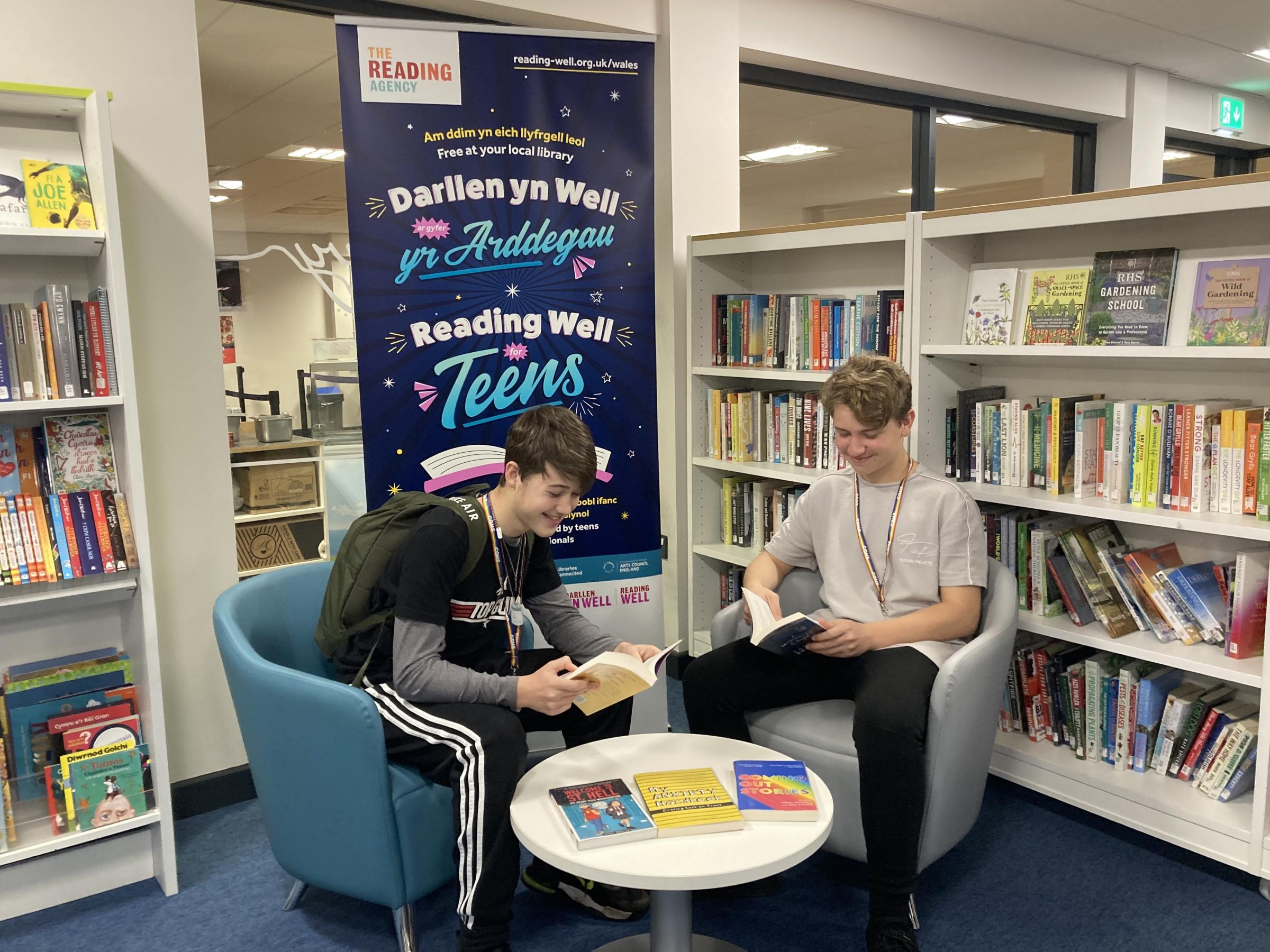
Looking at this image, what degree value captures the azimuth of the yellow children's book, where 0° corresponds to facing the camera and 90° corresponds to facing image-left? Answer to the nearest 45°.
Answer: approximately 0°

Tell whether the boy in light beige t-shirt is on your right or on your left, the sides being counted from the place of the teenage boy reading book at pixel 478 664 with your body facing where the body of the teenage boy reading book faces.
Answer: on your left

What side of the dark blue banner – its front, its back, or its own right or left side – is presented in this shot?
front

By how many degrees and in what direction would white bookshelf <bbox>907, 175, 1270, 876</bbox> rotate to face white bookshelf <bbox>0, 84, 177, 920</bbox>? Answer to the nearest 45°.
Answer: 0° — it already faces it

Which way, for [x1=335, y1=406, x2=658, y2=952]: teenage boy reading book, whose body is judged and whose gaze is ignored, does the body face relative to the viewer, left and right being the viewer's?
facing the viewer and to the right of the viewer

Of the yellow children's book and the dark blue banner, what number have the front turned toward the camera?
2

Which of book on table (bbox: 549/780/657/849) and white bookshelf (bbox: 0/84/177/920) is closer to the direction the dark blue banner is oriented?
the book on table

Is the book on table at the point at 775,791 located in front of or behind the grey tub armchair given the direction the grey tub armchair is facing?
in front

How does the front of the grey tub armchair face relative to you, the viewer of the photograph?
facing the viewer and to the left of the viewer

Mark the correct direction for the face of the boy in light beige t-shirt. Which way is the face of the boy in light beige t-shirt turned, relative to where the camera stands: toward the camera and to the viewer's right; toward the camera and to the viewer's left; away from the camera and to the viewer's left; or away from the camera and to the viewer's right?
toward the camera and to the viewer's left

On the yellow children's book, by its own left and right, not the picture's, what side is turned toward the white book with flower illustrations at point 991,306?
left

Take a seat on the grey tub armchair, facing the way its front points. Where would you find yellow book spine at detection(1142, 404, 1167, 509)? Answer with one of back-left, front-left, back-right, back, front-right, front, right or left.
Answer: back

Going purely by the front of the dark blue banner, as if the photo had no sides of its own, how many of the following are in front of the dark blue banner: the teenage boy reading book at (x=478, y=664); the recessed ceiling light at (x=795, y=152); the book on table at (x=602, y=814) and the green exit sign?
2
